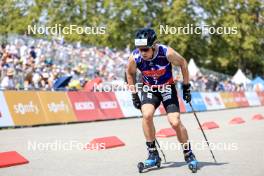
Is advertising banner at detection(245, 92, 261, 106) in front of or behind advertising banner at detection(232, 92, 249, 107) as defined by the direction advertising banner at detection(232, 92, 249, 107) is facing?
behind

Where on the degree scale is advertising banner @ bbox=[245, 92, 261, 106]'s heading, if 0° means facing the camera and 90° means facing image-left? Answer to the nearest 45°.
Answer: approximately 0°

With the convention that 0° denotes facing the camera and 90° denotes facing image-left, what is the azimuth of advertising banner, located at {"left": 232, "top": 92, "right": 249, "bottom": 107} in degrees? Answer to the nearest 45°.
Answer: approximately 0°
